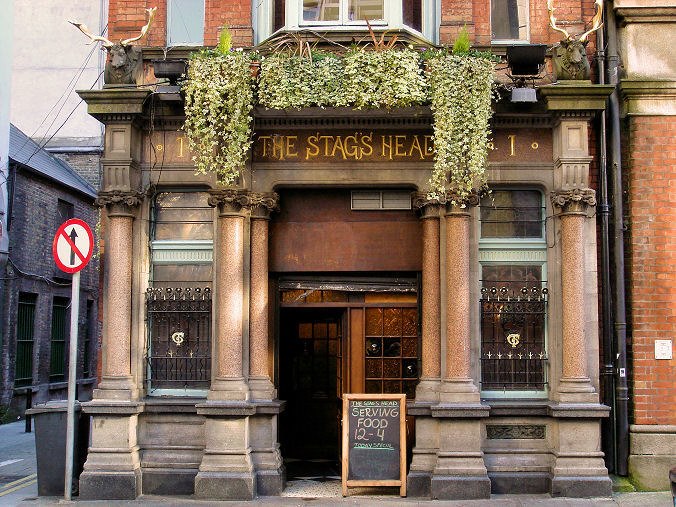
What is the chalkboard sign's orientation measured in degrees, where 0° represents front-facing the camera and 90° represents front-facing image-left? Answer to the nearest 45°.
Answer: approximately 0°

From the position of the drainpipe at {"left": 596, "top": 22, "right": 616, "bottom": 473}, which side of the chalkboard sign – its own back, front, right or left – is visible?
left

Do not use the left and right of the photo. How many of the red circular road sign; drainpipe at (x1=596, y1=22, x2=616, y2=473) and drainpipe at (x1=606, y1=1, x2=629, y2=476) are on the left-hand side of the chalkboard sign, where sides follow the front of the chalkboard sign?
2
